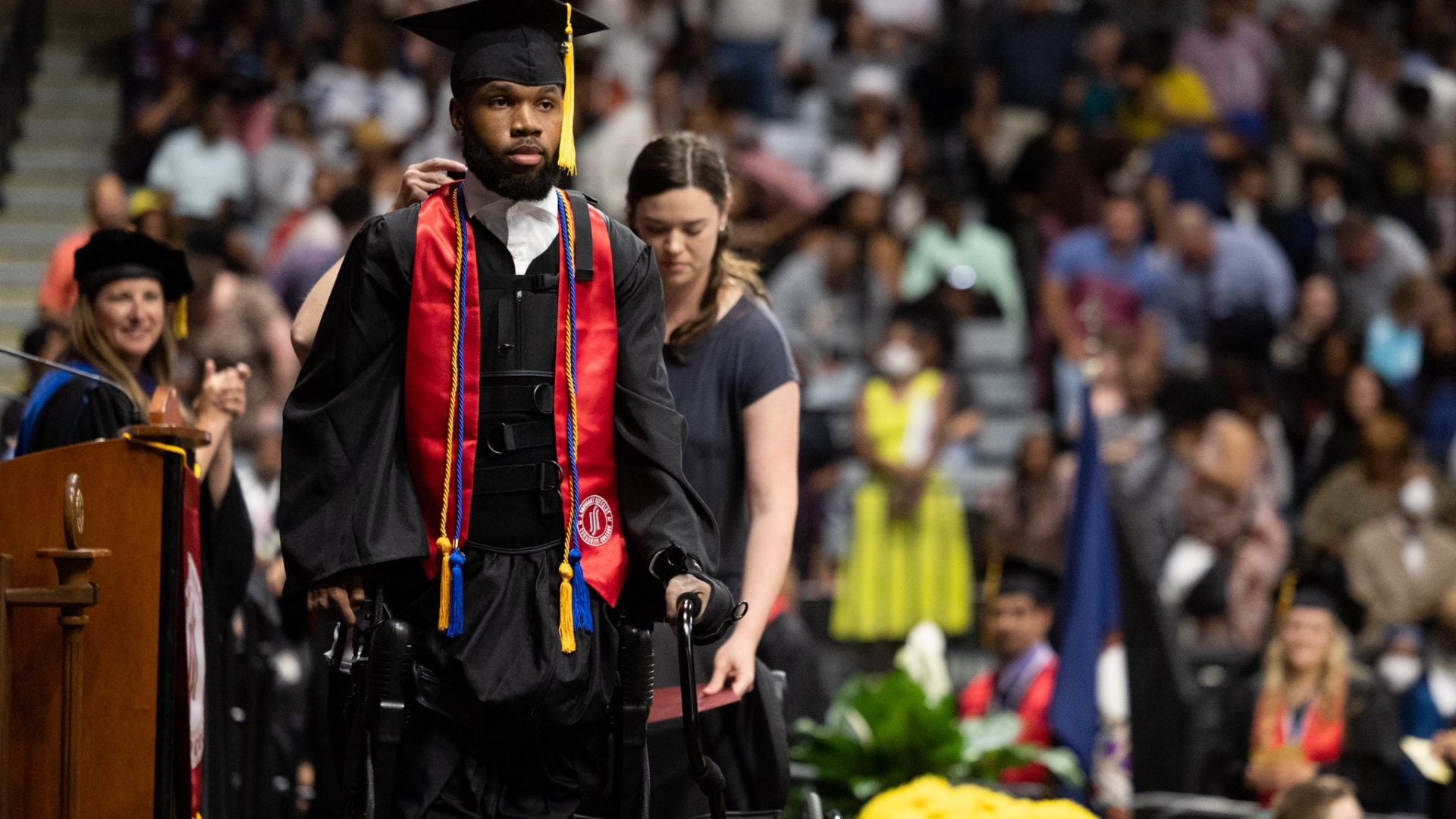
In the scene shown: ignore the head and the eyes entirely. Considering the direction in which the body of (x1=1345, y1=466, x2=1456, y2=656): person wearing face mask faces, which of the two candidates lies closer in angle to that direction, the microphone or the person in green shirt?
the microphone

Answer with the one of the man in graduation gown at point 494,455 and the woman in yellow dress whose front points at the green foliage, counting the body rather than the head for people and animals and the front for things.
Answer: the woman in yellow dress

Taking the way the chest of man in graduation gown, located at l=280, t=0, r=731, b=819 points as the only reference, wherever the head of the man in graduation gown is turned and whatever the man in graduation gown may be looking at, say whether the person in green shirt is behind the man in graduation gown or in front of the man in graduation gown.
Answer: behind

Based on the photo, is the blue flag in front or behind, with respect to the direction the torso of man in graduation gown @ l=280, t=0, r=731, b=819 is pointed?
behind

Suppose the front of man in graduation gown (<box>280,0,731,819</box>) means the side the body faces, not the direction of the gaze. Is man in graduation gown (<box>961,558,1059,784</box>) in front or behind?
behind

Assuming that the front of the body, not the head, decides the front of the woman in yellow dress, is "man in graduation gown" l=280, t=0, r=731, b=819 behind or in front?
in front

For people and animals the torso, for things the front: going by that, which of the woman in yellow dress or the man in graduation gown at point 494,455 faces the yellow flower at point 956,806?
the woman in yellow dress

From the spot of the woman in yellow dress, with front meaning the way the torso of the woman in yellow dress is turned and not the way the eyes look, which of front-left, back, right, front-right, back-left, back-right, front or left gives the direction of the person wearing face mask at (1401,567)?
left

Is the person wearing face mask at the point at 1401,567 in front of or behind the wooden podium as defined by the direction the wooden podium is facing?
in front
